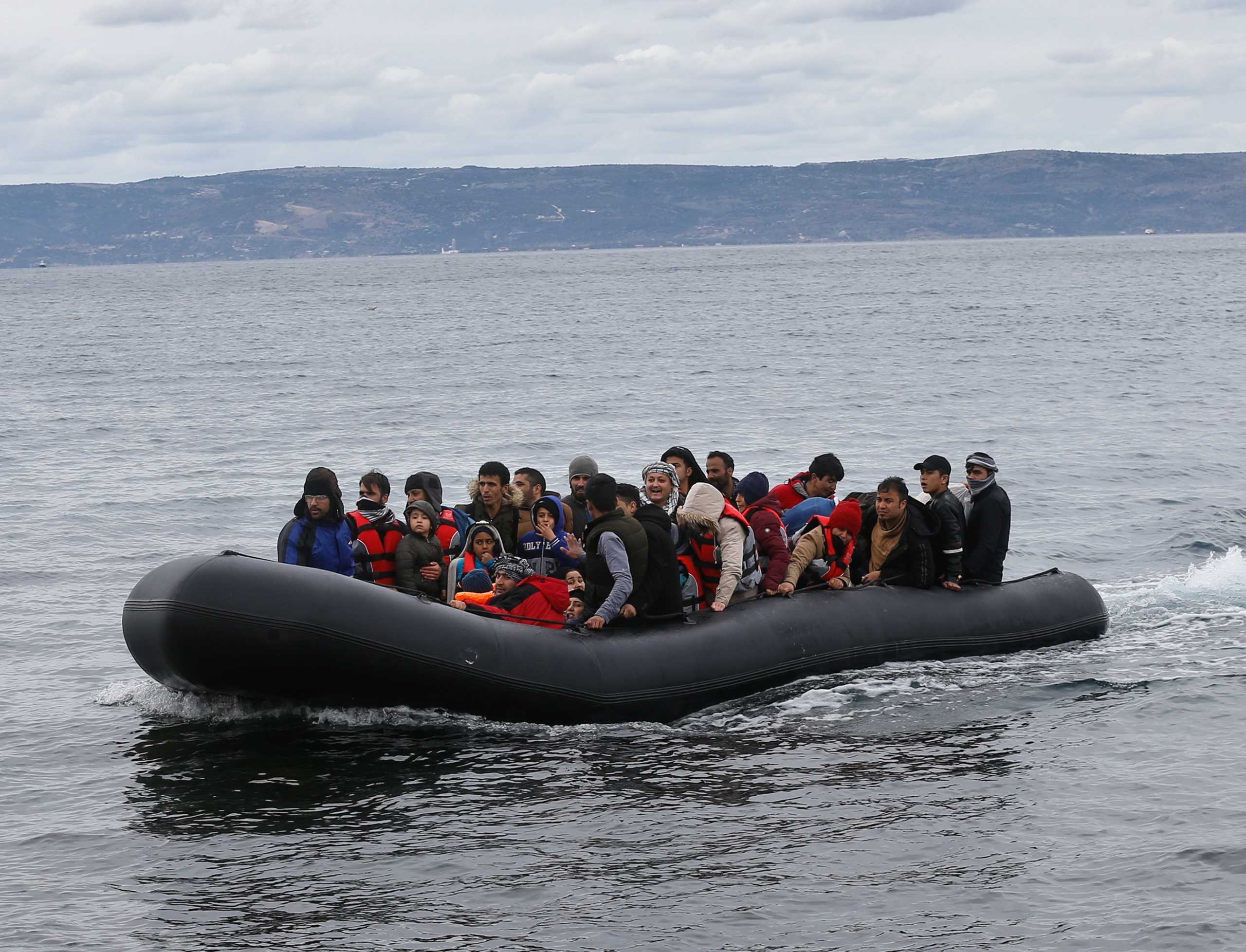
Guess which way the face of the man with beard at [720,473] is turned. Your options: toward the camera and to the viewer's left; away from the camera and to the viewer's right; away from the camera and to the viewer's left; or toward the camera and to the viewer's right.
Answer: toward the camera and to the viewer's left

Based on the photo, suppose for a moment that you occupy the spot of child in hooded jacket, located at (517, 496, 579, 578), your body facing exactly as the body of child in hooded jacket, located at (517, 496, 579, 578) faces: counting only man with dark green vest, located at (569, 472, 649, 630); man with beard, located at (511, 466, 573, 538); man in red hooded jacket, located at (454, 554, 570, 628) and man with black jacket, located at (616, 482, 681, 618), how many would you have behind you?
1

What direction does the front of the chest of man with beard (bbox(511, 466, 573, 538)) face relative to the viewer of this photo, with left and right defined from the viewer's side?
facing the viewer and to the left of the viewer

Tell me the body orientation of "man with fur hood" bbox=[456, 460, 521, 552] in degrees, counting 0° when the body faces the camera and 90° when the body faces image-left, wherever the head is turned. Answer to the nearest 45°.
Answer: approximately 45°

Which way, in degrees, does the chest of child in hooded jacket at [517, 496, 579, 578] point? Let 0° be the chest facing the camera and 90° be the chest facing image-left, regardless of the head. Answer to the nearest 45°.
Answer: approximately 0°

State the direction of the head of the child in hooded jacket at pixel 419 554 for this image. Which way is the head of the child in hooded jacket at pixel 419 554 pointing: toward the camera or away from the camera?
toward the camera

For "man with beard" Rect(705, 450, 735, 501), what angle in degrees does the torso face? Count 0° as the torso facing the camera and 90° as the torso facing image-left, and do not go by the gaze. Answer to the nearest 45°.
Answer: approximately 45°

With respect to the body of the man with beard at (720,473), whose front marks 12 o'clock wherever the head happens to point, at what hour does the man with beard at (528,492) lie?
the man with beard at (528,492) is roughly at 2 o'clock from the man with beard at (720,473).

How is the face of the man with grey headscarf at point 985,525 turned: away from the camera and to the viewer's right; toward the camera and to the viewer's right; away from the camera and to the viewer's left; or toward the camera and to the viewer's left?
toward the camera and to the viewer's left
